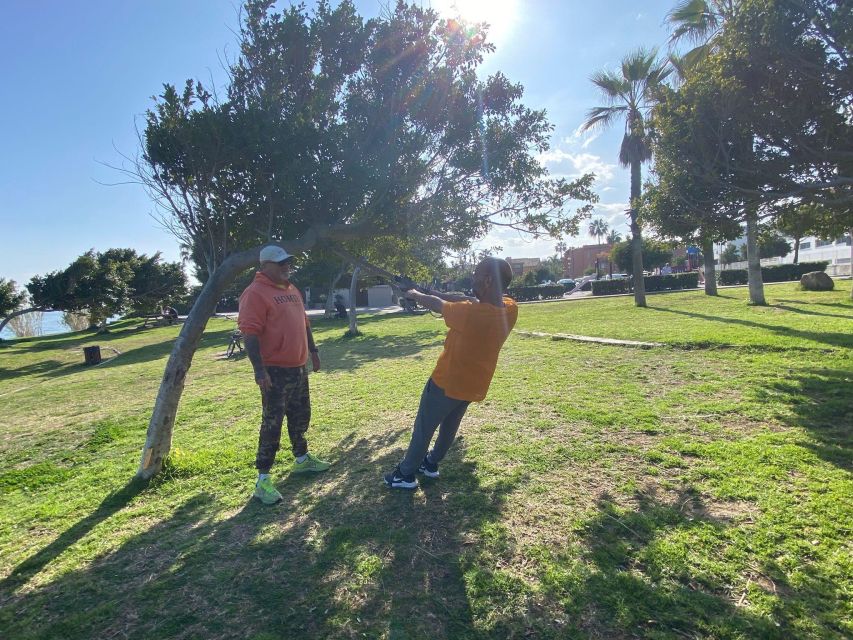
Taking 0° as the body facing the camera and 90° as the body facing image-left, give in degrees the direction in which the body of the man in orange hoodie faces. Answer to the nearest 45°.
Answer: approximately 315°

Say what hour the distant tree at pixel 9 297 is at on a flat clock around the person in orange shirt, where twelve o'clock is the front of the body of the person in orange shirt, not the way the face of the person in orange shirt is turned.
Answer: The distant tree is roughly at 12 o'clock from the person in orange shirt.

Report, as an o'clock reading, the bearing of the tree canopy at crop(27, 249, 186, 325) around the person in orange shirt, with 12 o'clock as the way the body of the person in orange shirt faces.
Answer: The tree canopy is roughly at 12 o'clock from the person in orange shirt.

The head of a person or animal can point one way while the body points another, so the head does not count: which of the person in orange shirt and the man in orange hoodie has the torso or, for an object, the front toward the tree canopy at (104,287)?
the person in orange shirt

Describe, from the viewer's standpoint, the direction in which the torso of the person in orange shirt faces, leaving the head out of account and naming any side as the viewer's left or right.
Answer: facing away from the viewer and to the left of the viewer

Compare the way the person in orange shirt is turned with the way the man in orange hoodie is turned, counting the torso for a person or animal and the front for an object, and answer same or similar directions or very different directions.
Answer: very different directions

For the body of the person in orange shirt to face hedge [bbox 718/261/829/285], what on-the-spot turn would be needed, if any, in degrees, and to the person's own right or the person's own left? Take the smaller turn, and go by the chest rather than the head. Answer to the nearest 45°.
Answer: approximately 90° to the person's own right

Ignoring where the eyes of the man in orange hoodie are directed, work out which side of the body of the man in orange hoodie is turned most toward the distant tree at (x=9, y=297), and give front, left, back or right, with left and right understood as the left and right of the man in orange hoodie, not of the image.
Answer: back
